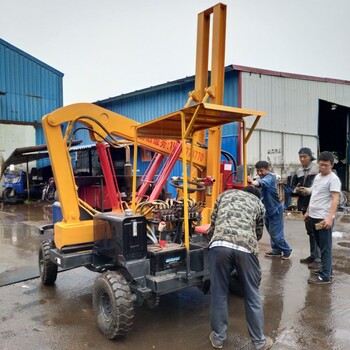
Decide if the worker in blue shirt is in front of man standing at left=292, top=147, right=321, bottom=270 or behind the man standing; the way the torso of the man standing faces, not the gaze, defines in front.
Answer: in front

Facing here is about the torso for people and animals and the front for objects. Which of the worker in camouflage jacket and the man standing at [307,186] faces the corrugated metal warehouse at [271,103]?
the worker in camouflage jacket

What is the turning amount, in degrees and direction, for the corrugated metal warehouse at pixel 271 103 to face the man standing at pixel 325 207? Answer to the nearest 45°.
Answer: approximately 45° to its right

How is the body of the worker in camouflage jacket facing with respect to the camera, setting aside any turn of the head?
away from the camera

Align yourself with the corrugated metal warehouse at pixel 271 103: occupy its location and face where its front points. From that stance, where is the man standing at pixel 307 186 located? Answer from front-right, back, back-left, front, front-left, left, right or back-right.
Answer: front-right

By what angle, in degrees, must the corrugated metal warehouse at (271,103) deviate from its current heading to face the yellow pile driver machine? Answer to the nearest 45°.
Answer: approximately 45° to its right

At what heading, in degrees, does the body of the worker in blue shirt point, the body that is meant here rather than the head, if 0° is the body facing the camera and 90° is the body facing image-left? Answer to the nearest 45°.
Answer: approximately 90°

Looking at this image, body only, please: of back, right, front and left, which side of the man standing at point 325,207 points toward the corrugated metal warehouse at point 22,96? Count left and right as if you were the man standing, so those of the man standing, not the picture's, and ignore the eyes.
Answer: right

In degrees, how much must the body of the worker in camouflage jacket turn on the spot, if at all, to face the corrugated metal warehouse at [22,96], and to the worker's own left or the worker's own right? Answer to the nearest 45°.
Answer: approximately 45° to the worker's own left

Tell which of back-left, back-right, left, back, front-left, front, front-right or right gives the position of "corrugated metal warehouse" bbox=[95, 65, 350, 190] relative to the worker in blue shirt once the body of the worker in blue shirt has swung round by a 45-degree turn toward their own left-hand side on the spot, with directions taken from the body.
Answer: back-right

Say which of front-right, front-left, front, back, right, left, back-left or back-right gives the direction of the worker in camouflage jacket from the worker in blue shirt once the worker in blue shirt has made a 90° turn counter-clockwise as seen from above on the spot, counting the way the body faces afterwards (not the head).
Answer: front

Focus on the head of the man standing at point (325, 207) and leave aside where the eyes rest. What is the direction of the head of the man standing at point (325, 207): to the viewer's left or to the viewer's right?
to the viewer's left

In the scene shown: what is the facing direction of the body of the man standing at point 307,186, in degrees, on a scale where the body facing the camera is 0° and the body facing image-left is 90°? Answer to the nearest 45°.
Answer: approximately 45°

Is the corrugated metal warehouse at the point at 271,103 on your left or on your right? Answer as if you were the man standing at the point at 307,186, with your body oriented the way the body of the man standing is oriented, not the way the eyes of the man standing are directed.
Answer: on your right

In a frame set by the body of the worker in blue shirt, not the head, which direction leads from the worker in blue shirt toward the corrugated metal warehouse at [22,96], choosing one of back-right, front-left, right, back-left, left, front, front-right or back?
front-right

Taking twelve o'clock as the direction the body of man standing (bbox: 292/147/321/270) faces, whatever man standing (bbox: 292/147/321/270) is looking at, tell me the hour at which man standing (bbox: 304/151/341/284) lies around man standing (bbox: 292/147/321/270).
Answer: man standing (bbox: 304/151/341/284) is roughly at 10 o'clock from man standing (bbox: 292/147/321/270).
